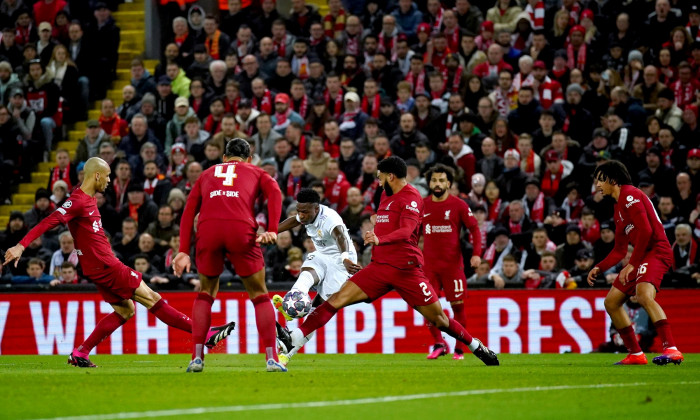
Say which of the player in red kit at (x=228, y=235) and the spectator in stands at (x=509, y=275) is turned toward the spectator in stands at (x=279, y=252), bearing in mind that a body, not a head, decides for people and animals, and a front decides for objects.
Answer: the player in red kit

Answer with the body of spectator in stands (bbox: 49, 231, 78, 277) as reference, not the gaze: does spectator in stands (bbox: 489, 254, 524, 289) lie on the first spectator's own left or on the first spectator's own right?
on the first spectator's own left

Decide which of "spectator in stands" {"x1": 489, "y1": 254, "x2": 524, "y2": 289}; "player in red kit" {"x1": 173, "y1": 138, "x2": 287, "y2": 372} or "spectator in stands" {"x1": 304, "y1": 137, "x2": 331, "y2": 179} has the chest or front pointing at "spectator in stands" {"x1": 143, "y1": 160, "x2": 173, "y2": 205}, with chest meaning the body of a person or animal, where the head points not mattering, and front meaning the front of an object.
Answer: the player in red kit

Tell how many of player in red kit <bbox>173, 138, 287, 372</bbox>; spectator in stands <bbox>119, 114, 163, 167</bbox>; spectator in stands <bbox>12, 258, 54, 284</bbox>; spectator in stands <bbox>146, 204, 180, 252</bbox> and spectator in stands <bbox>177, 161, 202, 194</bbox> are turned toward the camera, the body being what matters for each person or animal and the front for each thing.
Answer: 4

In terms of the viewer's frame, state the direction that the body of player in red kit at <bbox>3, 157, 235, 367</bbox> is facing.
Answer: to the viewer's right

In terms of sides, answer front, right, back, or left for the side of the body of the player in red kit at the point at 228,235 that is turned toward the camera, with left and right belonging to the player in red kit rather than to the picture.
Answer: back

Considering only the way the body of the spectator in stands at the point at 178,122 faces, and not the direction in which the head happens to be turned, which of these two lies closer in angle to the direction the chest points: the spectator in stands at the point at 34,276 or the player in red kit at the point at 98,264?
the player in red kit

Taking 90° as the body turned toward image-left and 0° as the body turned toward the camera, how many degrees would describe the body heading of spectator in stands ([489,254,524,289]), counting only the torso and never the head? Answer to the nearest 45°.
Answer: approximately 0°

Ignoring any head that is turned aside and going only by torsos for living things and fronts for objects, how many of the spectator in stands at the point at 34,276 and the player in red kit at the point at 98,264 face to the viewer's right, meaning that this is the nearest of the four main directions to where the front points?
1

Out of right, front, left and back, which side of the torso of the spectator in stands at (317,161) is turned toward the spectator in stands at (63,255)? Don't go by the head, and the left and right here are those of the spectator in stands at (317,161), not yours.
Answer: right

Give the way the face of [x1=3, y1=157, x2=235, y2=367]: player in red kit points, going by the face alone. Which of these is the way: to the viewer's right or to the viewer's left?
to the viewer's right

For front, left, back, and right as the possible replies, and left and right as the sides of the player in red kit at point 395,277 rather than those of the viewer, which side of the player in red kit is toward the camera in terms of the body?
left

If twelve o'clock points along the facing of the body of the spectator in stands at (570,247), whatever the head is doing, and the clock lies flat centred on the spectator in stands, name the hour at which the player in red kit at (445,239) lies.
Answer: The player in red kit is roughly at 1 o'clock from the spectator in stands.

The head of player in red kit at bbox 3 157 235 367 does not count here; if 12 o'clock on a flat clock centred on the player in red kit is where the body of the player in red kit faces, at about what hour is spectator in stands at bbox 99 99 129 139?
The spectator in stands is roughly at 9 o'clock from the player in red kit.

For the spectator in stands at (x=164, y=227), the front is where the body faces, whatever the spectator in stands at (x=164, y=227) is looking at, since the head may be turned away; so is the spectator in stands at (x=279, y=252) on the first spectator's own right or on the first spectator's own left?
on the first spectator's own left
